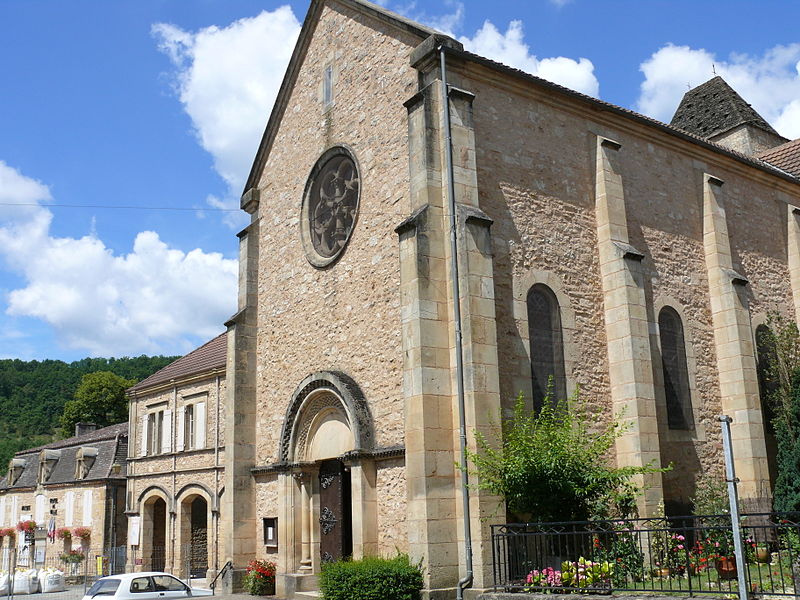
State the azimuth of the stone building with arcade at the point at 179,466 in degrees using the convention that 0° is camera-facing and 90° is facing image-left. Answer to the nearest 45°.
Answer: approximately 45°

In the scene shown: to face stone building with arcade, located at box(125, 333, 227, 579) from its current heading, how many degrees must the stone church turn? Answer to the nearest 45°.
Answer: approximately 90° to its right

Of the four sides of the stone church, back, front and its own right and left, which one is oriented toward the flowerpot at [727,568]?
left

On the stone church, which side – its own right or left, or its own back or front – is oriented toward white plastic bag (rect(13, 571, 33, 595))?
right

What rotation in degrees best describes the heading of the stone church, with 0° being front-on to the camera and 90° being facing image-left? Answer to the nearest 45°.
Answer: approximately 45°

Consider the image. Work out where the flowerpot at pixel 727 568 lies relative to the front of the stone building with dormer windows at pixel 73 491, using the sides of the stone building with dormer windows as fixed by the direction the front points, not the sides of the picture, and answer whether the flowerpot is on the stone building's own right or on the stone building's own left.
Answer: on the stone building's own left

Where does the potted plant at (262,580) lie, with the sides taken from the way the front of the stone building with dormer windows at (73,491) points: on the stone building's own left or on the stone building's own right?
on the stone building's own left
